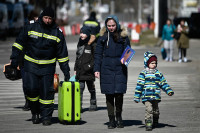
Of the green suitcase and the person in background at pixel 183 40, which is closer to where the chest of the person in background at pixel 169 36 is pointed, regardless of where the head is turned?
the green suitcase

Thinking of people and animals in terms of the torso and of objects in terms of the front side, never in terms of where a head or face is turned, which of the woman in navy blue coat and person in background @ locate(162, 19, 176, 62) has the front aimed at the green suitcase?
the person in background

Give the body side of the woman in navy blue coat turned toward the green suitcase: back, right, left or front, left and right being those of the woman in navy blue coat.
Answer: right

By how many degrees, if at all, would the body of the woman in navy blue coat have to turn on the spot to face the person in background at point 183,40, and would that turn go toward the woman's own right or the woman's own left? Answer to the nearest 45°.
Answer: approximately 180°

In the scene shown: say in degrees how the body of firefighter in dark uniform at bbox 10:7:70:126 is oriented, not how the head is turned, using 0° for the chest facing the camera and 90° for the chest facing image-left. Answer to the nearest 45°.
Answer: approximately 0°

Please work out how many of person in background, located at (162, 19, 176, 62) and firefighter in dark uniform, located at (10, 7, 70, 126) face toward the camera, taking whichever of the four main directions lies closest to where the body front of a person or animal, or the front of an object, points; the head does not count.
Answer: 2

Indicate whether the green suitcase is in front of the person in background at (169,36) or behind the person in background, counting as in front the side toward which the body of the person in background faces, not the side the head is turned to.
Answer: in front

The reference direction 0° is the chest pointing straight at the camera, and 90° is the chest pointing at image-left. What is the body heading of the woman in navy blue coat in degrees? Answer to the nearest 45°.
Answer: approximately 0°

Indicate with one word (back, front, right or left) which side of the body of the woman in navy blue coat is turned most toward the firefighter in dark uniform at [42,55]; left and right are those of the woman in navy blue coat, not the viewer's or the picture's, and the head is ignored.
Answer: right
